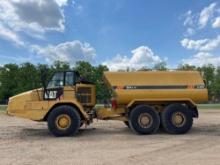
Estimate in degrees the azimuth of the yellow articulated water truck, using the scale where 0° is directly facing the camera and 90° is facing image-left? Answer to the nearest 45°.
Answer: approximately 90°
